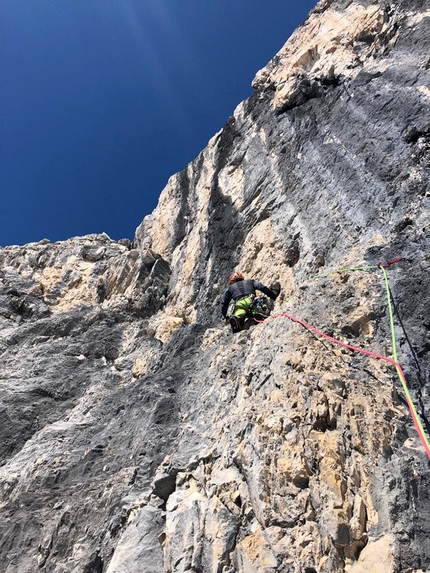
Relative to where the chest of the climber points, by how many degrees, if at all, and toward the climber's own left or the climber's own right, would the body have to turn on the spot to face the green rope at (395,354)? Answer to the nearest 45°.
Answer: approximately 135° to the climber's own right

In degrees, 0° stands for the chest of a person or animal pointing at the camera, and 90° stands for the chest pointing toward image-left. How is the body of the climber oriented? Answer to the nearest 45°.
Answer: approximately 180°
